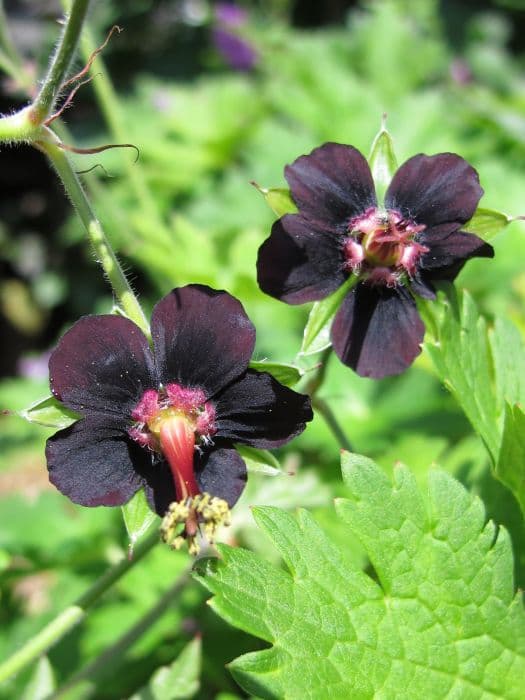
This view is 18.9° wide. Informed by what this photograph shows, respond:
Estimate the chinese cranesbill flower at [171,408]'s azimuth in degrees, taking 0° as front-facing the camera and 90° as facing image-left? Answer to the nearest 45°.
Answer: approximately 0°

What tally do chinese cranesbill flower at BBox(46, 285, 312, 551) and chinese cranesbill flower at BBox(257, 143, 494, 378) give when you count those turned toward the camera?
2
